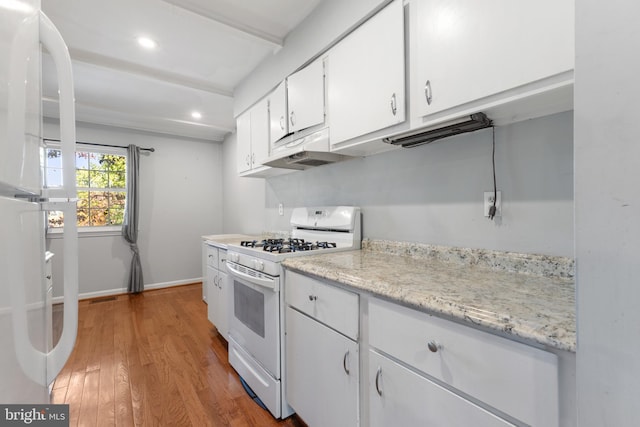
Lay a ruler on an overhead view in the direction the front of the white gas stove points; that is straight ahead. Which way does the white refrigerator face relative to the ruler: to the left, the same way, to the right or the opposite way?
the opposite way

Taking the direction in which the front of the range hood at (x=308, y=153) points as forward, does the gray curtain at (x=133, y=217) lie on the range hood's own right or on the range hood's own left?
on the range hood's own right

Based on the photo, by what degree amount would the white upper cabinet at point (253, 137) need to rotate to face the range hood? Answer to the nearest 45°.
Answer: approximately 90° to its left

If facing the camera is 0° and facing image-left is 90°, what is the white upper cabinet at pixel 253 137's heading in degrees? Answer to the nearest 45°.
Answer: approximately 45°

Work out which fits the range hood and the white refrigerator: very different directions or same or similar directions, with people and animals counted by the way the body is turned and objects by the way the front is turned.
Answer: very different directions

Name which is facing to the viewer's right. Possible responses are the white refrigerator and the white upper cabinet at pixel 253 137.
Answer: the white refrigerator

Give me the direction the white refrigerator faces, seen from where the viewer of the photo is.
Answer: facing to the right of the viewer

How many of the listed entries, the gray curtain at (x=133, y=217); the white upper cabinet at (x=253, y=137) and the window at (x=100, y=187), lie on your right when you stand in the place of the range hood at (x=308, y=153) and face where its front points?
3

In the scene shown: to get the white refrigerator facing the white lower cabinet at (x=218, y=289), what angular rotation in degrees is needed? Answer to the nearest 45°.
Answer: approximately 45° to its left

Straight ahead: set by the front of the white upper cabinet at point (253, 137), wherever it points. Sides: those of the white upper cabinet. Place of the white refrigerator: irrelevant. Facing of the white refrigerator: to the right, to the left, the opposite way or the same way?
the opposite way

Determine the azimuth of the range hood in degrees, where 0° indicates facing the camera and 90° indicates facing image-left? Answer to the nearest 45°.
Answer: approximately 45°
